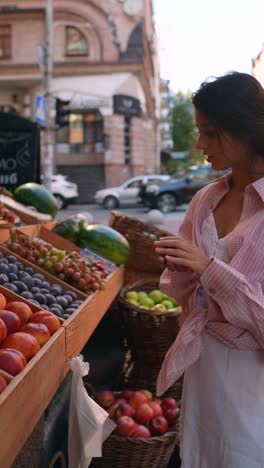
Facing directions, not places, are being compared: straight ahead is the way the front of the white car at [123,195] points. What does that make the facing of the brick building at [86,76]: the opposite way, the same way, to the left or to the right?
to the left

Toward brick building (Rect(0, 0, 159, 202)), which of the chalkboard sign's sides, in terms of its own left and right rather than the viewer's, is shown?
back

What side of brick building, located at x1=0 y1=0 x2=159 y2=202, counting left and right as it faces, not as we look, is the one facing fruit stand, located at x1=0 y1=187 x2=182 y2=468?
front

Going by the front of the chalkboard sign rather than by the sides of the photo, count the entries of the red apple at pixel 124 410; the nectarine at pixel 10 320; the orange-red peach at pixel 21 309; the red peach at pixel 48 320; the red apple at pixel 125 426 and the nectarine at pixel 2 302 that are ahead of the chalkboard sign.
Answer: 6

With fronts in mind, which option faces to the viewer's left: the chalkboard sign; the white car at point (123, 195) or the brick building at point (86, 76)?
the white car

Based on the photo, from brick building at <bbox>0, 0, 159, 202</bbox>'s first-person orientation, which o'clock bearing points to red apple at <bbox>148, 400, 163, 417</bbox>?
The red apple is roughly at 12 o'clock from the brick building.

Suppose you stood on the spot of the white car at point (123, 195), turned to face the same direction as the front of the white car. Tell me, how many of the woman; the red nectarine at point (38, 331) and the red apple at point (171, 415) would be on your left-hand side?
3

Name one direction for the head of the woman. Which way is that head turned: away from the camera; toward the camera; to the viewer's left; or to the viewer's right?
to the viewer's left

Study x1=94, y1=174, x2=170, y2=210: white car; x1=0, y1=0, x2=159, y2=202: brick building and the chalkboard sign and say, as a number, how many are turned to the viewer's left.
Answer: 1

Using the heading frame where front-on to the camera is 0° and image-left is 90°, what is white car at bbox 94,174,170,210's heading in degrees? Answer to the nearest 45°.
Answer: approximately 90°

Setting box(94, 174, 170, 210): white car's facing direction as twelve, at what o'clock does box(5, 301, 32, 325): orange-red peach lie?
The orange-red peach is roughly at 9 o'clock from the white car.

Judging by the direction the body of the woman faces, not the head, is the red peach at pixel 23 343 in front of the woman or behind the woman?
in front

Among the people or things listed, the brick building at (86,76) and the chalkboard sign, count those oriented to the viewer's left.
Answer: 0

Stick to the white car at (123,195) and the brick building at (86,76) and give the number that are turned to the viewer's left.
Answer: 1

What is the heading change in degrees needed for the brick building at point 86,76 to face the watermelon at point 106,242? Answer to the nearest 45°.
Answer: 0° — it already faces it

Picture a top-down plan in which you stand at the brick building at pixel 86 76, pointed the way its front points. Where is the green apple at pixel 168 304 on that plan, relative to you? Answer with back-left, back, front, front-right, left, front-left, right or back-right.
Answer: front

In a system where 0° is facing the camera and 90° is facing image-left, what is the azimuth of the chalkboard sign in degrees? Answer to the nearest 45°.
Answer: approximately 0°

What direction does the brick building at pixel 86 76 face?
toward the camera

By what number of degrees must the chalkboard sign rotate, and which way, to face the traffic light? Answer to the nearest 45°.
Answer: approximately 180°
